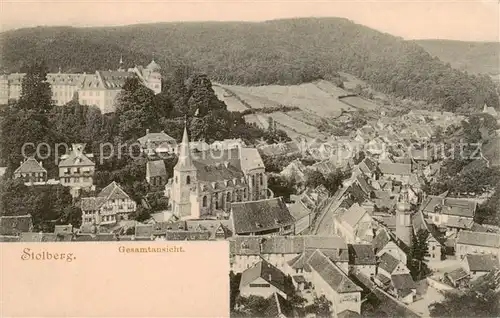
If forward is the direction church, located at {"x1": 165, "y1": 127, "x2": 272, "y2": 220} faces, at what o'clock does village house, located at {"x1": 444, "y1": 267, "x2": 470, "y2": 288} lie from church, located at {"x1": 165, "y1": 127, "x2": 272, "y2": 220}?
The village house is roughly at 8 o'clock from the church.

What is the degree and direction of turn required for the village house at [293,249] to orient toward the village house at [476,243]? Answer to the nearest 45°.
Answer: approximately 90° to its left

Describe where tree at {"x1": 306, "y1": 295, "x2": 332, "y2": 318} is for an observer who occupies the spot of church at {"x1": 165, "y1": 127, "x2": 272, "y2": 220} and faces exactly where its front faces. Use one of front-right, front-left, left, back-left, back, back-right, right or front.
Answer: left

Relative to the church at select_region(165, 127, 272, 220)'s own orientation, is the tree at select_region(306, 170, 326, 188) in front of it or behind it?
behind
